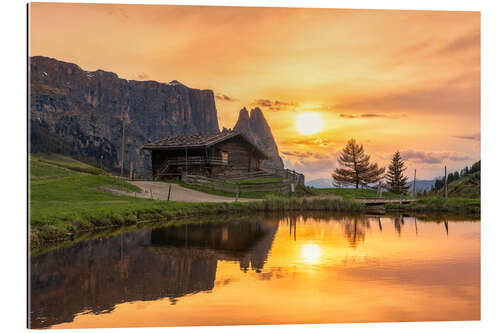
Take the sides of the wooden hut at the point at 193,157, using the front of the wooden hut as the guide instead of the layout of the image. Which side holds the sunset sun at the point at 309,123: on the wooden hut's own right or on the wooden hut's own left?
on the wooden hut's own left

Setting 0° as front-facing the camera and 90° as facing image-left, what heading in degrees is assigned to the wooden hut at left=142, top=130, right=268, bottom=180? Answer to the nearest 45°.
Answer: approximately 45°
